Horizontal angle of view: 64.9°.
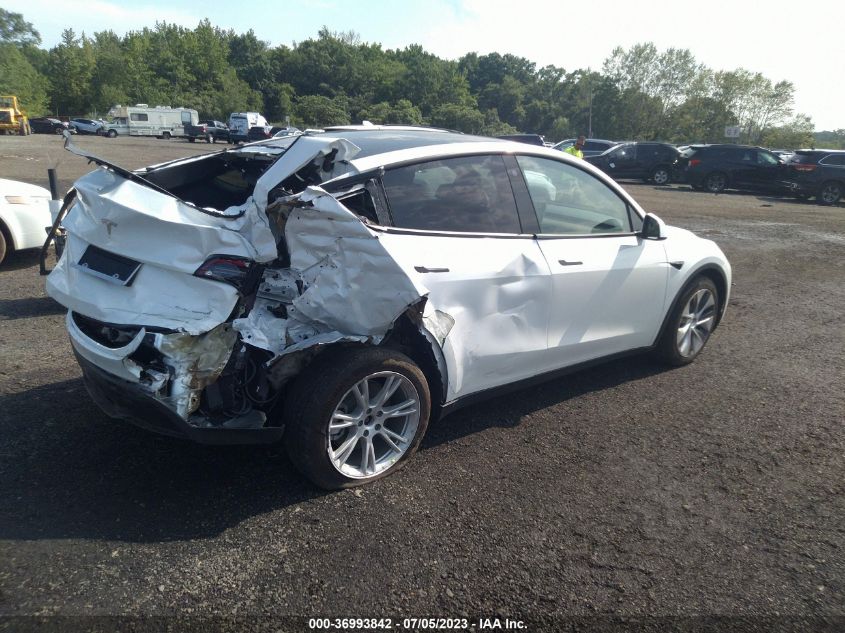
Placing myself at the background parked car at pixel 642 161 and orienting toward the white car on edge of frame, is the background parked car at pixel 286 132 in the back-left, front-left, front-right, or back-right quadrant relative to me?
back-right

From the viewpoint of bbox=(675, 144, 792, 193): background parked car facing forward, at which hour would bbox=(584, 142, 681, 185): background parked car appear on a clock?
bbox=(584, 142, 681, 185): background parked car is roughly at 8 o'clock from bbox=(675, 144, 792, 193): background parked car.

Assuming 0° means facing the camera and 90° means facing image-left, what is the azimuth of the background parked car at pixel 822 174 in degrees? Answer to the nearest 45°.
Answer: approximately 225°

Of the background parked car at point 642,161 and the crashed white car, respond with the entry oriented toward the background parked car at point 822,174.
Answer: the crashed white car

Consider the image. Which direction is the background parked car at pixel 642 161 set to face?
to the viewer's left

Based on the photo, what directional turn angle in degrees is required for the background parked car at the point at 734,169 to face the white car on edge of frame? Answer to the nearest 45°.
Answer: approximately 135° to its right

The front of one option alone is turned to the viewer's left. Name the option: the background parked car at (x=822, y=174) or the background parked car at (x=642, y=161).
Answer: the background parked car at (x=642, y=161)

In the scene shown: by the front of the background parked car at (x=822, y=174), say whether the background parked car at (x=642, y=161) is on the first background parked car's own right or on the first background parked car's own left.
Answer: on the first background parked car's own left

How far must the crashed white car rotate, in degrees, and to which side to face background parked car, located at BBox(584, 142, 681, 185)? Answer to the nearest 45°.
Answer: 0° — it already faces it

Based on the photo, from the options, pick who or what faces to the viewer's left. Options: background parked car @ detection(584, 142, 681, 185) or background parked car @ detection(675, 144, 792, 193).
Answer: background parked car @ detection(584, 142, 681, 185)

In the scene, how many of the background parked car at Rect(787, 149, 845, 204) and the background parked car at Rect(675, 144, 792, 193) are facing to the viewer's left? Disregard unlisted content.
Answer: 0

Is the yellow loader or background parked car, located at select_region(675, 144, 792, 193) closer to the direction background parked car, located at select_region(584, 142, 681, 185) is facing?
the yellow loader

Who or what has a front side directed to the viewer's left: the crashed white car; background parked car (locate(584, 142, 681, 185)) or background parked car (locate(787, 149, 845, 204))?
background parked car (locate(584, 142, 681, 185))

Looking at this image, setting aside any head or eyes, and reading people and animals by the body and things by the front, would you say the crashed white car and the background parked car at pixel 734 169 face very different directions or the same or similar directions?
same or similar directions

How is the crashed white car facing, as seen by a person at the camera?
facing away from the viewer and to the right of the viewer

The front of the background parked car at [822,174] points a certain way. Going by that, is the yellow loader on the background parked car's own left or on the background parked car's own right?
on the background parked car's own left

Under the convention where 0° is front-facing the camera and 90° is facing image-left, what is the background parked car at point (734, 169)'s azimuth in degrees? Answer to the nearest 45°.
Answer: approximately 225°
